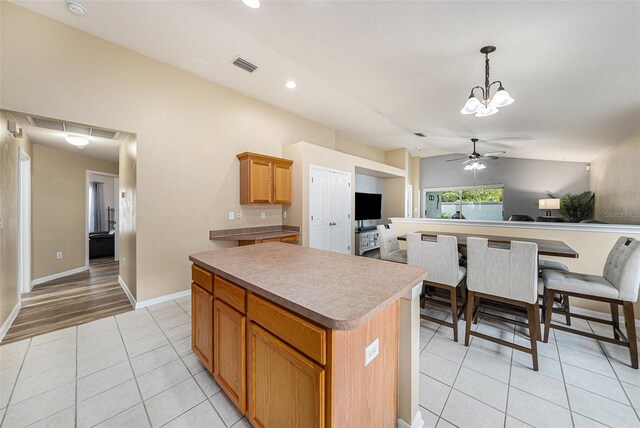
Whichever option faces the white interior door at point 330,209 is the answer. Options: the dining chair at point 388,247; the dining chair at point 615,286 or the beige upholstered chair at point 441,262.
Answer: the dining chair at point 615,286

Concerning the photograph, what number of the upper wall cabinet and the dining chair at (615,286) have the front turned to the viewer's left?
1

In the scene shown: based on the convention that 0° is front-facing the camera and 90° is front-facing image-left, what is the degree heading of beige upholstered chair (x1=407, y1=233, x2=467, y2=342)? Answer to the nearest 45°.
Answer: approximately 225°

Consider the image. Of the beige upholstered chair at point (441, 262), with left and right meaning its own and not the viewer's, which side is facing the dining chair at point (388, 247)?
left

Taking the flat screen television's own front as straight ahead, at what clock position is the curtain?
The curtain is roughly at 4 o'clock from the flat screen television.

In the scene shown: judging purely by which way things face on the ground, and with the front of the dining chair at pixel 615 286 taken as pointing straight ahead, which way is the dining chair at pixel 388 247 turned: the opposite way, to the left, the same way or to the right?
the opposite way

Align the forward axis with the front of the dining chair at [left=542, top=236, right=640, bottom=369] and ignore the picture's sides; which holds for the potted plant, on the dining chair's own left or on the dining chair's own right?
on the dining chair's own right

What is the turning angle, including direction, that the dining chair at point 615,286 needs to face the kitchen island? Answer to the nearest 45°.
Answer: approximately 90° to its left

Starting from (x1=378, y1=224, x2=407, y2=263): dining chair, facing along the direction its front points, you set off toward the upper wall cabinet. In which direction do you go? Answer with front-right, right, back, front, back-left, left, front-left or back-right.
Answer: back-right

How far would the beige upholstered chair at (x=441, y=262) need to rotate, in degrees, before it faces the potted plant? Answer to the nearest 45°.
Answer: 0° — it already faces it

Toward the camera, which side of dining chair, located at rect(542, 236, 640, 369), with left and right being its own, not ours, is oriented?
left

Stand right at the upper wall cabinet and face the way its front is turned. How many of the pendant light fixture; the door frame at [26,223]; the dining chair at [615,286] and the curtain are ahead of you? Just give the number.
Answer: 2

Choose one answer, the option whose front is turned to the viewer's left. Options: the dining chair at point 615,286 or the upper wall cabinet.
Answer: the dining chair

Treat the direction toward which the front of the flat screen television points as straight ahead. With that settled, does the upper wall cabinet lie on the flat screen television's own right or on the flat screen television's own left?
on the flat screen television's own right
